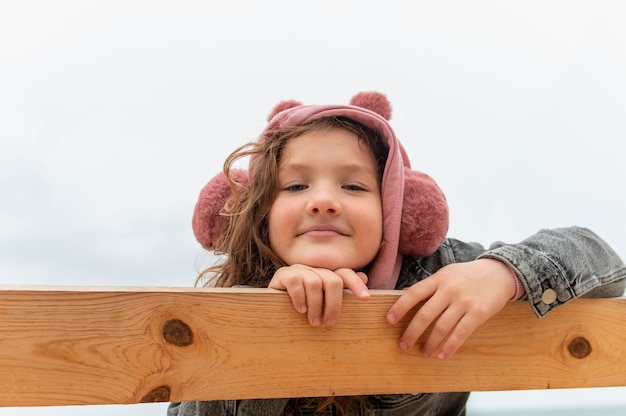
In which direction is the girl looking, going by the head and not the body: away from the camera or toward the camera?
toward the camera

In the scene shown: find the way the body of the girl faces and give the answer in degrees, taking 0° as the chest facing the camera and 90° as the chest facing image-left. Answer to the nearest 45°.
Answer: approximately 0°
